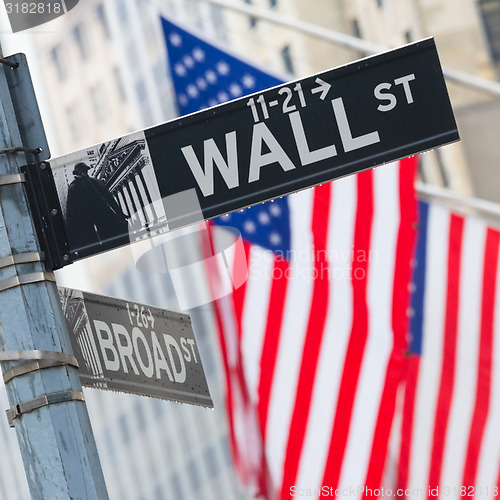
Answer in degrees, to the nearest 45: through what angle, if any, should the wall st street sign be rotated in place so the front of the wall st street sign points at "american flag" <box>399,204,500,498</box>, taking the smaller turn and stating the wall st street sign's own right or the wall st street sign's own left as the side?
approximately 180°

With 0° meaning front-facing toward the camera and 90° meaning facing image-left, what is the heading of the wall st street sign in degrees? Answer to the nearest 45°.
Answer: approximately 0°

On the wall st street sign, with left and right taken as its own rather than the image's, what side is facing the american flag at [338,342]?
back

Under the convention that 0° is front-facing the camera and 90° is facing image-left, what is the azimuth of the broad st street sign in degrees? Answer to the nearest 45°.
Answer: approximately 315°
